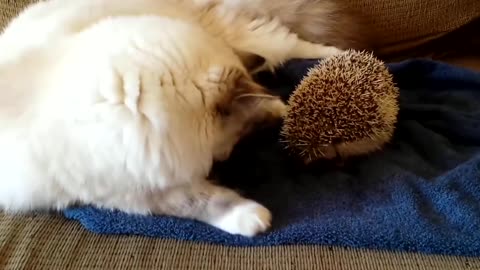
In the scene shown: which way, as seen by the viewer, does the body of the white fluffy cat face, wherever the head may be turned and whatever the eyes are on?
to the viewer's right
